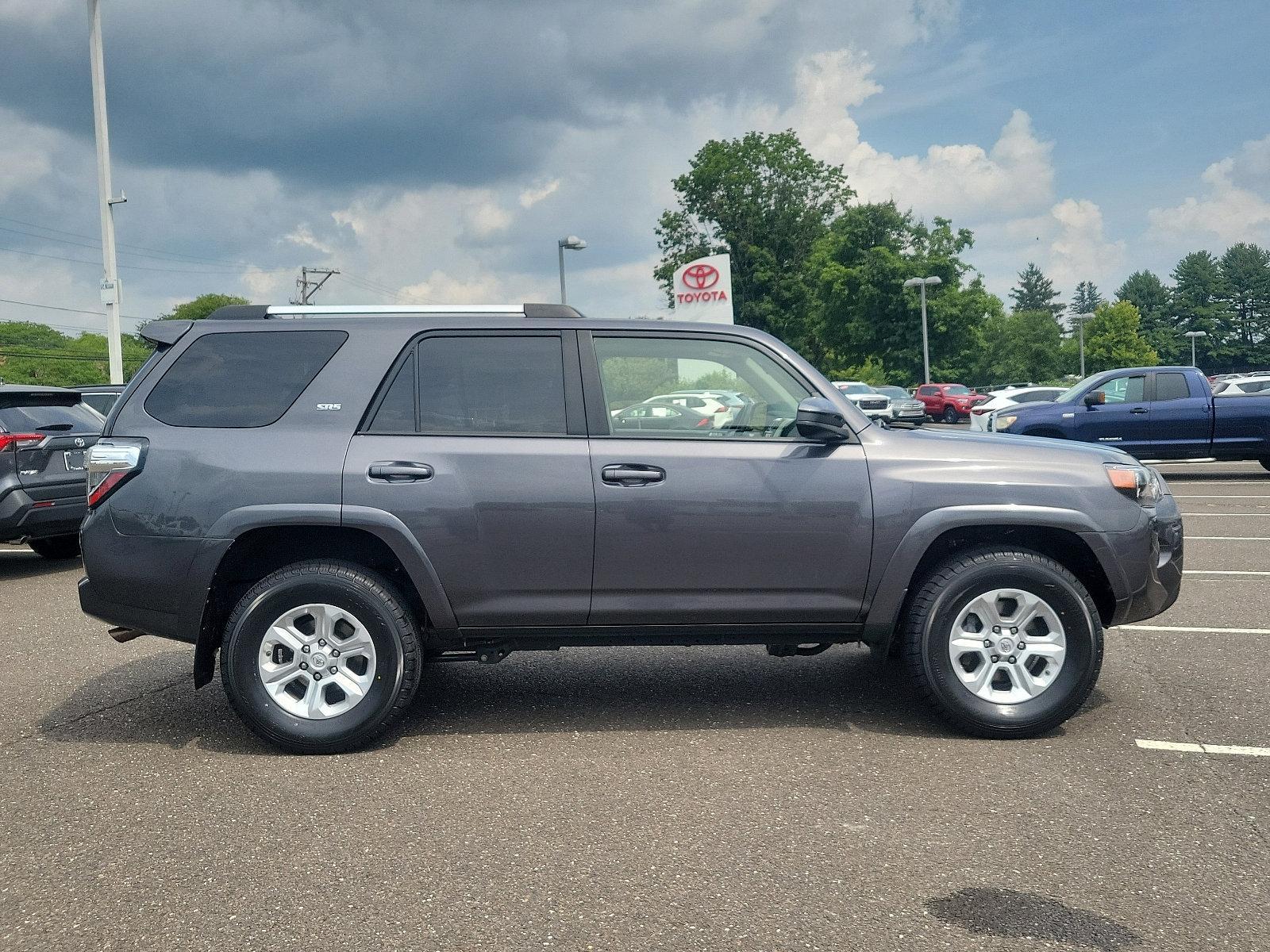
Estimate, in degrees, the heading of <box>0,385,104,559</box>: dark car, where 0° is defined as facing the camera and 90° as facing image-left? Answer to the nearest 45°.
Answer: approximately 135°

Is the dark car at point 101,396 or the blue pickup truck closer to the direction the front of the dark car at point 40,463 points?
the dark car

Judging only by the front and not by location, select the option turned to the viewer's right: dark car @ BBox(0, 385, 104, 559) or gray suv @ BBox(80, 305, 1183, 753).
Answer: the gray suv

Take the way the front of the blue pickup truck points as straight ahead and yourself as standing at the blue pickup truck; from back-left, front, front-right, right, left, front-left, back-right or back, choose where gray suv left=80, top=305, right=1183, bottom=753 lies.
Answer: left

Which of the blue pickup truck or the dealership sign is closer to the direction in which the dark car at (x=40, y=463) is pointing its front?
the dealership sign

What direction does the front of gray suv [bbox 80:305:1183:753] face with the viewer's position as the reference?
facing to the right of the viewer

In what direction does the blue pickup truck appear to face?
to the viewer's left

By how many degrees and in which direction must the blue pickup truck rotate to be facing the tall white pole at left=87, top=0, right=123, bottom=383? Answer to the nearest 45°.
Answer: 0° — it already faces it

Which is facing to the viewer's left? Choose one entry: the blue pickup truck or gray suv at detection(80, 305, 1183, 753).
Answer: the blue pickup truck

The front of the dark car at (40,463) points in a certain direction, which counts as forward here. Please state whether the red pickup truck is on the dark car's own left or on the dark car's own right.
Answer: on the dark car's own right

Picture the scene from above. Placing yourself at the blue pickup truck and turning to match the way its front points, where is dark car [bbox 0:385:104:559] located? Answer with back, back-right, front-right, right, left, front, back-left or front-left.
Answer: front-left

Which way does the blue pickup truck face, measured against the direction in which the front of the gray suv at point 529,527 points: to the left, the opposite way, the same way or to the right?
the opposite way
